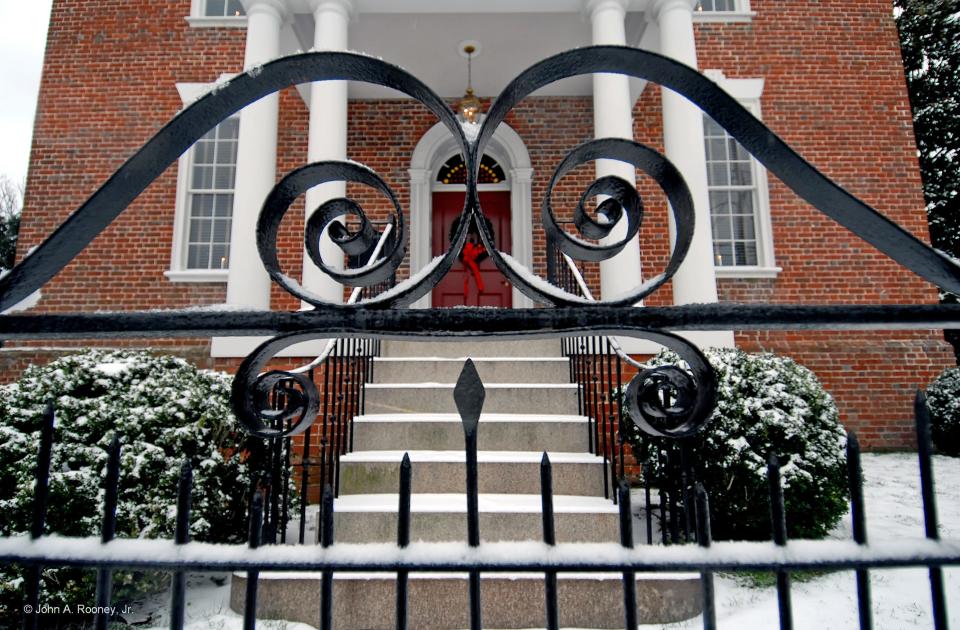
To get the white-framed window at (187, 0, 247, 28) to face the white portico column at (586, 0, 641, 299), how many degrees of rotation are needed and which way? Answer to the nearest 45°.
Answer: approximately 45° to its left

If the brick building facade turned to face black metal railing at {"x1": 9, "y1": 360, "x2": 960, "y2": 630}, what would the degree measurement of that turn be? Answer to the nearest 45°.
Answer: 0° — it already faces it

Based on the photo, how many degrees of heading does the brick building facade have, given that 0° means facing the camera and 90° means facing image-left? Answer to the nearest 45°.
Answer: approximately 0°

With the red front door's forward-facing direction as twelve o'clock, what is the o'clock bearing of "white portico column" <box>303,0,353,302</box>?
The white portico column is roughly at 1 o'clock from the red front door.

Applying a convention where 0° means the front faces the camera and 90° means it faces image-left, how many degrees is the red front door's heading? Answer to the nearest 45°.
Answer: approximately 0°
